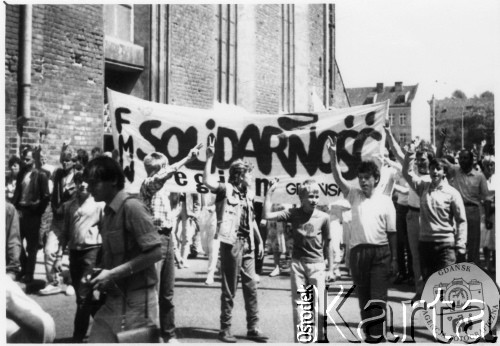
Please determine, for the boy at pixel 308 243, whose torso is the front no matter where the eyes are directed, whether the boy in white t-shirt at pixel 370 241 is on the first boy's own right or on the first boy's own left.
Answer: on the first boy's own left

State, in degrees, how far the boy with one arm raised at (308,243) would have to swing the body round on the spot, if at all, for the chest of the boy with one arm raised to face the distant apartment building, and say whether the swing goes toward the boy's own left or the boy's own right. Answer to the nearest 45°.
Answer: approximately 135° to the boy's own left

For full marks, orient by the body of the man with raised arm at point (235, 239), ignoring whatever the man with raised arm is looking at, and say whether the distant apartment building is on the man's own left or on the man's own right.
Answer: on the man's own left

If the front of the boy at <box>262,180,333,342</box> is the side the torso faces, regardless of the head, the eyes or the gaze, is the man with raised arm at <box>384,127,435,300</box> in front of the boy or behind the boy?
behind

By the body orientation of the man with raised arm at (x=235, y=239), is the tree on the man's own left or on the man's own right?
on the man's own left
